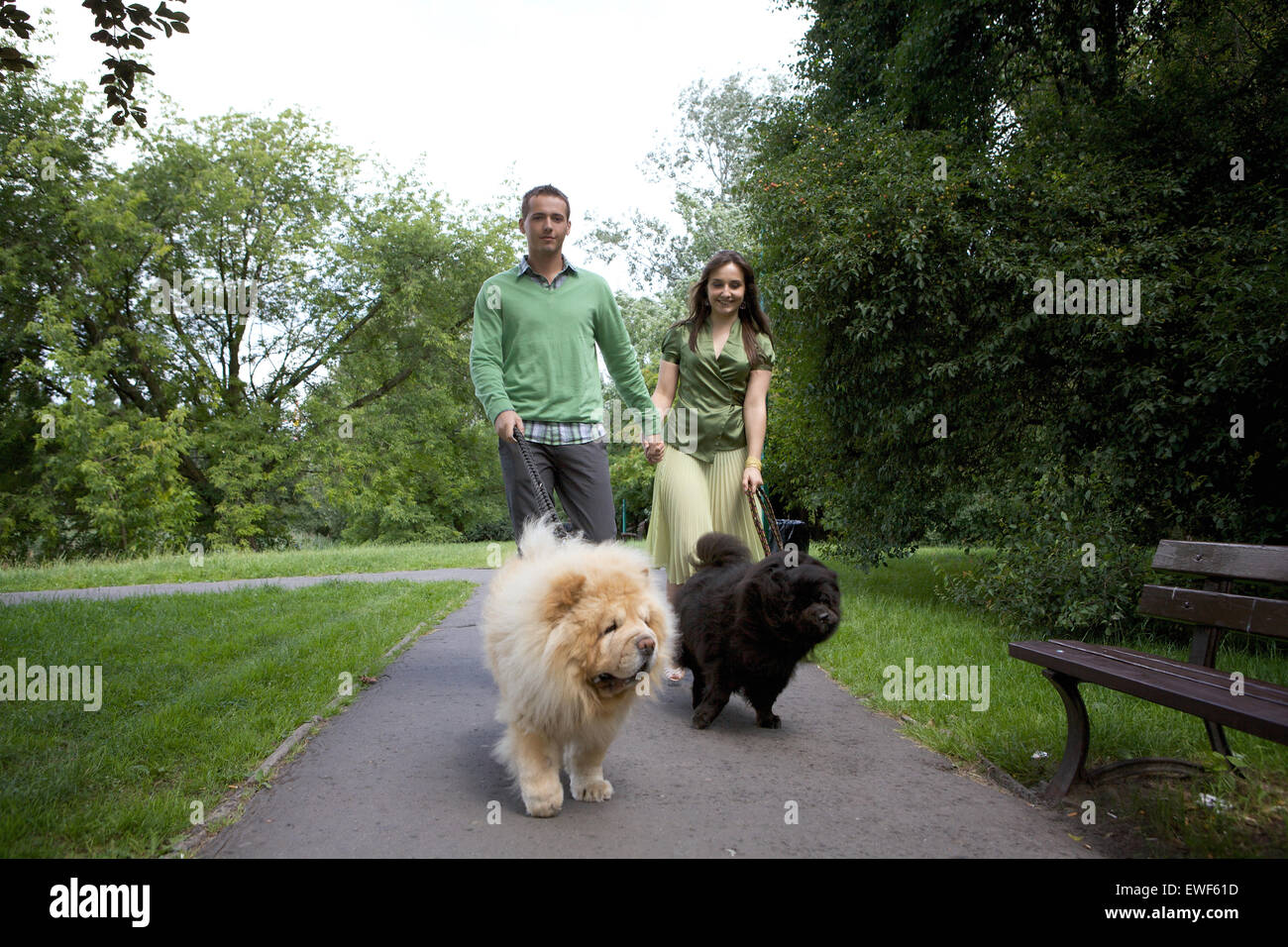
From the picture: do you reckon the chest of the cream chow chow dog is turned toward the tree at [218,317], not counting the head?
no

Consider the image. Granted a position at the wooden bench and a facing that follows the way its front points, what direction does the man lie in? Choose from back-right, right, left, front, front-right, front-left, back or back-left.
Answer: front-right

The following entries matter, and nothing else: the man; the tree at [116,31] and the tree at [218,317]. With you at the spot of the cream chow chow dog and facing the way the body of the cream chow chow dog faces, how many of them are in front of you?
0

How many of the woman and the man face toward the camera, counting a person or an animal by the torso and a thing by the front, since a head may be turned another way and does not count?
2

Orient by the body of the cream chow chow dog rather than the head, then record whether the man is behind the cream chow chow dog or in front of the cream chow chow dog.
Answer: behind

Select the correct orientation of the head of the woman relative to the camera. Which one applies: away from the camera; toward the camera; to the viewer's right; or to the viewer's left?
toward the camera

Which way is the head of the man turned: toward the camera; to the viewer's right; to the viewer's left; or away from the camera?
toward the camera

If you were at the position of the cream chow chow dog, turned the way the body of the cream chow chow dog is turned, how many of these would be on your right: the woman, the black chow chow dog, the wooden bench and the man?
0

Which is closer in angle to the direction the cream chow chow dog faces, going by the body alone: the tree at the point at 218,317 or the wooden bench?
the wooden bench

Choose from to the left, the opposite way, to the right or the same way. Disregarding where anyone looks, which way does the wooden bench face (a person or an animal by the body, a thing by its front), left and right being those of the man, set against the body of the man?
to the right

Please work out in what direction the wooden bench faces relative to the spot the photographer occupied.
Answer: facing the viewer and to the left of the viewer

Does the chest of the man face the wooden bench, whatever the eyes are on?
no

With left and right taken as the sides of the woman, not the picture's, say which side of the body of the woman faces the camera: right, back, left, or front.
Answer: front

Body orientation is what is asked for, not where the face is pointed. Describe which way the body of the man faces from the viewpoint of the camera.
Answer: toward the camera

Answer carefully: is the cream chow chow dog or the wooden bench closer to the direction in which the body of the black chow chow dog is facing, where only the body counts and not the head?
the wooden bench
